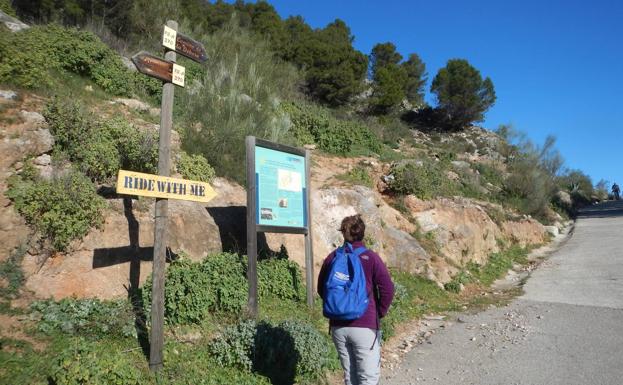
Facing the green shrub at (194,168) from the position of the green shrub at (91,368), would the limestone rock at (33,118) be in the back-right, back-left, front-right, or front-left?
front-left

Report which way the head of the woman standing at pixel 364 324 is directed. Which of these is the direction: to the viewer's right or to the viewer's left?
to the viewer's left

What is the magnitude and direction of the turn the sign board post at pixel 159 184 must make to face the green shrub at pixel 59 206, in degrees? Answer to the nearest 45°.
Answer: approximately 135° to its right

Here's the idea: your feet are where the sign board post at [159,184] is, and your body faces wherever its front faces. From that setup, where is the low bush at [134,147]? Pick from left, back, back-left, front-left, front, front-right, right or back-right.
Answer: back

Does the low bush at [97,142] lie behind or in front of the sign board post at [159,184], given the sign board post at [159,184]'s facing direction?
behind

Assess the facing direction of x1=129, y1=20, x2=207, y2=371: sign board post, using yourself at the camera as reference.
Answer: facing the viewer

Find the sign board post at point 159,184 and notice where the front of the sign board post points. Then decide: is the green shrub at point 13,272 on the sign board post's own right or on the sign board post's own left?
on the sign board post's own right

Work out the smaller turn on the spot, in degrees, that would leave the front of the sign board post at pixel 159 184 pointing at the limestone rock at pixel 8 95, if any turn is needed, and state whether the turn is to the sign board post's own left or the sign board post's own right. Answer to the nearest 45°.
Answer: approximately 135° to the sign board post's own right
